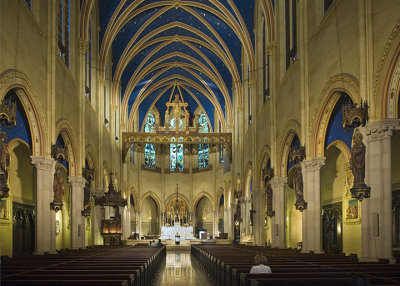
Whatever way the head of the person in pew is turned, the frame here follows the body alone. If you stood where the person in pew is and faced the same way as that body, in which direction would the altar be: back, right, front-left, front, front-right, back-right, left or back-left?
front

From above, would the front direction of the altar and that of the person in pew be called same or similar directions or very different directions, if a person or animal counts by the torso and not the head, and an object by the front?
very different directions

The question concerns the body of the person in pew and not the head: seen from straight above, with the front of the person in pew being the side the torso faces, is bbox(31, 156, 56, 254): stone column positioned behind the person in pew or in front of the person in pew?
in front

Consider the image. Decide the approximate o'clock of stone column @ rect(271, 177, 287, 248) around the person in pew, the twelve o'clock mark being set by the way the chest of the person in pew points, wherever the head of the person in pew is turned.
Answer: The stone column is roughly at 12 o'clock from the person in pew.

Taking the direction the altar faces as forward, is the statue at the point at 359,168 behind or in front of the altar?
in front

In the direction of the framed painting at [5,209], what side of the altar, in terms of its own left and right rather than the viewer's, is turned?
front

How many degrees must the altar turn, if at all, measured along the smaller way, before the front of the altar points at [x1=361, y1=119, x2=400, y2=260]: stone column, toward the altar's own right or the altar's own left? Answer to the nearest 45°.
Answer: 0° — it already faces it

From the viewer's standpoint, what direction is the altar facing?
toward the camera

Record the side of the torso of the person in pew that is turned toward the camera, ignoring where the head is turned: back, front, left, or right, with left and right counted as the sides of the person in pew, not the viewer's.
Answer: back

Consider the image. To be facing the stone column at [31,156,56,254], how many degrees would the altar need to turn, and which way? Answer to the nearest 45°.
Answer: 0° — it already faces it

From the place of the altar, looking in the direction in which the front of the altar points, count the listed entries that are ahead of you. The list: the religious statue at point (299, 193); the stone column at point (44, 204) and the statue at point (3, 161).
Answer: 3
